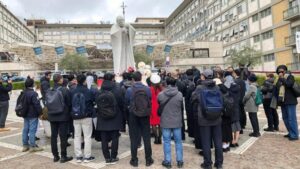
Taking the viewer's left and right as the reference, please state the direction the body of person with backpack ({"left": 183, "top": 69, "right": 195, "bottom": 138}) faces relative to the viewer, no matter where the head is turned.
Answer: facing away from the viewer

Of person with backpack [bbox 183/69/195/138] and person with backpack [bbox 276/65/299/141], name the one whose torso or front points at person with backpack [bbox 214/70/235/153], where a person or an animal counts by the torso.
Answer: person with backpack [bbox 276/65/299/141]

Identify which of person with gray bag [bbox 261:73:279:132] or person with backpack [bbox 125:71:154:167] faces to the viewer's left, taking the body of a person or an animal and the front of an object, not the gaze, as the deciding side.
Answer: person with gray bag [bbox 261:73:279:132]

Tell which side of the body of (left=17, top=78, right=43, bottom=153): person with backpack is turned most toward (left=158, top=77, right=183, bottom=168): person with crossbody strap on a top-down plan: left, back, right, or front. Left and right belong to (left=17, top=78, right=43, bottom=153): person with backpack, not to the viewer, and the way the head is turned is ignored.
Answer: right

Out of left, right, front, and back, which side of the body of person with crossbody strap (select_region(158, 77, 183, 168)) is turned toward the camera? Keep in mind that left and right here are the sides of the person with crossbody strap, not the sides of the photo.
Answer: back

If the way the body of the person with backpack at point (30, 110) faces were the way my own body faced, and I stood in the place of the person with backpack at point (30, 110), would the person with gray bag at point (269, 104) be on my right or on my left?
on my right

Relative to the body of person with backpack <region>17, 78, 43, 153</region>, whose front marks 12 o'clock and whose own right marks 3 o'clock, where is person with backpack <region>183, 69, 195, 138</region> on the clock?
person with backpack <region>183, 69, 195, 138</region> is roughly at 2 o'clock from person with backpack <region>17, 78, 43, 153</region>.

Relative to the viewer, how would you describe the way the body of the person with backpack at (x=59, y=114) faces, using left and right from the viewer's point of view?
facing away from the viewer and to the right of the viewer

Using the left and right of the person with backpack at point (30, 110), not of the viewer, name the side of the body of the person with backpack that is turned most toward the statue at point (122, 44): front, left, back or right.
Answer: front

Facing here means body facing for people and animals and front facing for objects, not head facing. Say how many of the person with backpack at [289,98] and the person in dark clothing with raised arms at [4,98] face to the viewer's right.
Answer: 1

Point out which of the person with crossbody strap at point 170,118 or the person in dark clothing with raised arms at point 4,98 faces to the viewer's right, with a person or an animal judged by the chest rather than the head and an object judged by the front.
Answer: the person in dark clothing with raised arms at point 4,98

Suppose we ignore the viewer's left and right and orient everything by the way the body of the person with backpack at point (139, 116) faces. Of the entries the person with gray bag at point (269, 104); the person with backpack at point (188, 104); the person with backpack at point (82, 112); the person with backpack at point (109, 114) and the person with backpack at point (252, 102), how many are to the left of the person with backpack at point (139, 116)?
2

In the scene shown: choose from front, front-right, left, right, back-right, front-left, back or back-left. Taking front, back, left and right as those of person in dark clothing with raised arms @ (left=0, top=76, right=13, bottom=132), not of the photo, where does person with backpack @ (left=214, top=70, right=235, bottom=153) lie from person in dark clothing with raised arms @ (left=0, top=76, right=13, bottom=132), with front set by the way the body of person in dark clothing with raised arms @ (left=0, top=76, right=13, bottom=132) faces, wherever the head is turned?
front-right

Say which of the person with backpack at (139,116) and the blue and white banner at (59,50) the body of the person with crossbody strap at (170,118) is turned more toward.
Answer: the blue and white banner
